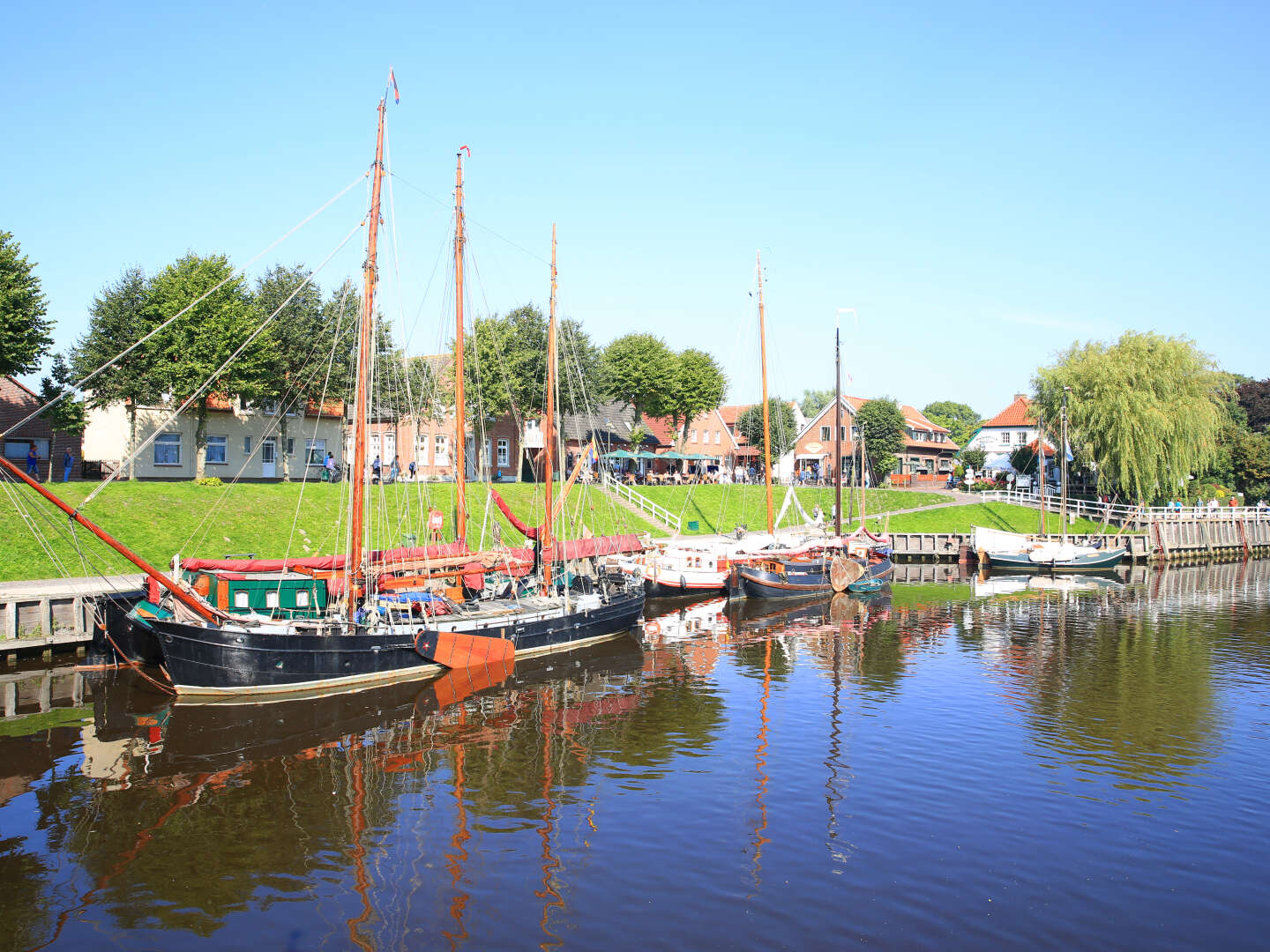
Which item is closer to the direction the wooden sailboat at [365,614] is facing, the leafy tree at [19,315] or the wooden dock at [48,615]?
the wooden dock

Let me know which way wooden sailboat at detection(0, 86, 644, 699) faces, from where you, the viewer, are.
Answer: facing the viewer and to the left of the viewer

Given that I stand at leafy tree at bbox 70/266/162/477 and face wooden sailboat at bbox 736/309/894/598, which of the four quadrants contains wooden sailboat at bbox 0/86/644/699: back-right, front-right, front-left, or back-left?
front-right

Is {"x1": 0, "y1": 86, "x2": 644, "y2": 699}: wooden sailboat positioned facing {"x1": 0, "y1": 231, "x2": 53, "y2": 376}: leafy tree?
no

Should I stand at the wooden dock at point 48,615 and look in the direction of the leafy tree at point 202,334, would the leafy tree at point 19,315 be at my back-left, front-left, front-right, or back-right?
front-left

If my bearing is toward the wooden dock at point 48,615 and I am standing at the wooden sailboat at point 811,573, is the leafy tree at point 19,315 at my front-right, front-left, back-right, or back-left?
front-right

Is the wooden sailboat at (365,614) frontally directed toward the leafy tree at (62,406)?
no

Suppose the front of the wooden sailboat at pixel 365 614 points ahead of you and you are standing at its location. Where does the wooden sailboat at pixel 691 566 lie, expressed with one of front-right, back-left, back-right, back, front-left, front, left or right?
back

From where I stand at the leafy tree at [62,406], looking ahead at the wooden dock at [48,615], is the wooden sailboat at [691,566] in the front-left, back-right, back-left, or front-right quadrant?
front-left

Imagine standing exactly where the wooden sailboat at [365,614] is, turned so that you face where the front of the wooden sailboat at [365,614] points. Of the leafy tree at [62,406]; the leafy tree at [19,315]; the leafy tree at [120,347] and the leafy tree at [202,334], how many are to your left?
0
